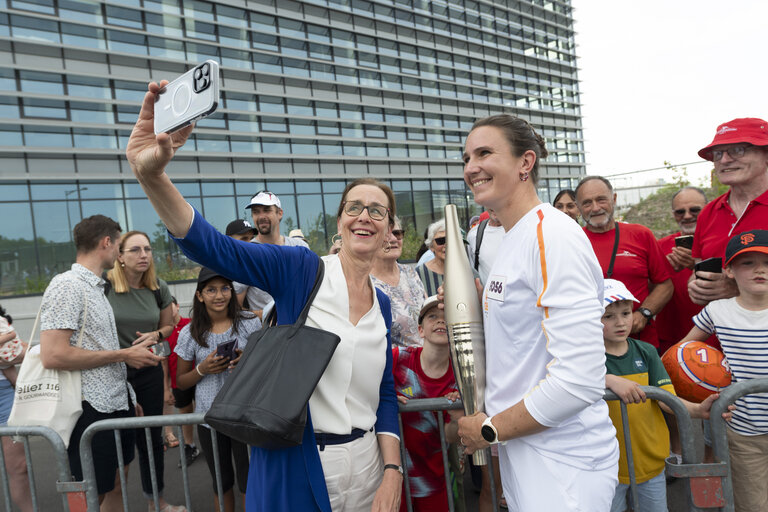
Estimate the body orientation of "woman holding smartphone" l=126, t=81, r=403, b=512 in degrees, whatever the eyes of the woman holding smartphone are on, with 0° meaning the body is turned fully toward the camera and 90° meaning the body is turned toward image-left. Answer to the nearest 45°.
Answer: approximately 0°

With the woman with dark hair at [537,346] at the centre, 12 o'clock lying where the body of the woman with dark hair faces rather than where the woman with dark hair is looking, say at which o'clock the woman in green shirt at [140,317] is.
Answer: The woman in green shirt is roughly at 1 o'clock from the woman with dark hair.

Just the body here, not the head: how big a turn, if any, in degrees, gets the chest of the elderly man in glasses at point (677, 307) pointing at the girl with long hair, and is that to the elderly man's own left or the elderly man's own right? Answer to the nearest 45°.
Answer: approximately 45° to the elderly man's own right

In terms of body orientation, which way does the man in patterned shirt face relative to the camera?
to the viewer's right

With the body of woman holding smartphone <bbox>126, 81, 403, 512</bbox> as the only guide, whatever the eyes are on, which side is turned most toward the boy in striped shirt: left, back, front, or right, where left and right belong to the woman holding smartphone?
left

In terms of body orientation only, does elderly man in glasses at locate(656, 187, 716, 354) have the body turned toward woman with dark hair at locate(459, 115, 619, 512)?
yes

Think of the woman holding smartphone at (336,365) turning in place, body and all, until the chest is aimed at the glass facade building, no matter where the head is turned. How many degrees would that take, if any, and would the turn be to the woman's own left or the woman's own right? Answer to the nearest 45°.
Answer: approximately 180°
